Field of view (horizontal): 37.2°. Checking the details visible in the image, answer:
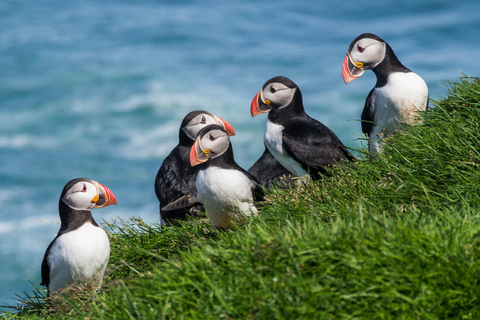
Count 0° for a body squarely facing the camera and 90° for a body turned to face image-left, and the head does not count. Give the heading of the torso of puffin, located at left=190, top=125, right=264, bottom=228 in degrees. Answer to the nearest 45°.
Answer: approximately 45°

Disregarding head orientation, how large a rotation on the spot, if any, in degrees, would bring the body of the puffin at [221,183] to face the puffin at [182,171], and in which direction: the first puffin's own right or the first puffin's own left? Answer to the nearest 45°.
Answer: approximately 135° to the first puffin's own right

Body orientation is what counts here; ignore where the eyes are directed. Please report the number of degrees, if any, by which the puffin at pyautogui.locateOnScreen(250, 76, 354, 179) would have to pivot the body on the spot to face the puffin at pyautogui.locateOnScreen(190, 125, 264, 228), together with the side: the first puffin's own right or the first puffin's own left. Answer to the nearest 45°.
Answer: approximately 45° to the first puffin's own left

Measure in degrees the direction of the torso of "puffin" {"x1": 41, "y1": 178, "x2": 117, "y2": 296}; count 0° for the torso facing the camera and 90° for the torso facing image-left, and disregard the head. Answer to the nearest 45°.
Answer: approximately 315°

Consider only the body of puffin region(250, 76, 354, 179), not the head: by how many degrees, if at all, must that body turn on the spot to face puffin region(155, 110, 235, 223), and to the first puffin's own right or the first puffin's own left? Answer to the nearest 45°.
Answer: approximately 45° to the first puffin's own right

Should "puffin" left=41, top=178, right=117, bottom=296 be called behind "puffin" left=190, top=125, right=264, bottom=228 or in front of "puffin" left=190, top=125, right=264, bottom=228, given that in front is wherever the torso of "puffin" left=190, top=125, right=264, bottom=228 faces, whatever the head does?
in front

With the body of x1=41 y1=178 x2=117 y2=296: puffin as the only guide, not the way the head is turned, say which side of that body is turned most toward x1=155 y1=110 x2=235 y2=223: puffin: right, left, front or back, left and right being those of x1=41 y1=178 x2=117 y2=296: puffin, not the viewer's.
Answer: left

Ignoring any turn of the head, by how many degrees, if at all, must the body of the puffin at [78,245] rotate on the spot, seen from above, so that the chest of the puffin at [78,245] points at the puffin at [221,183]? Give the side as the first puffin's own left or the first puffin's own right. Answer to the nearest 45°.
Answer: approximately 45° to the first puffin's own left

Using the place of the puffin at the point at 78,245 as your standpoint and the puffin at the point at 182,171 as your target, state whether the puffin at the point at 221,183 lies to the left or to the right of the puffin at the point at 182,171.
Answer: right

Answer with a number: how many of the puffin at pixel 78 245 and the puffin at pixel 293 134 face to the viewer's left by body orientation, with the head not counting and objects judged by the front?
1

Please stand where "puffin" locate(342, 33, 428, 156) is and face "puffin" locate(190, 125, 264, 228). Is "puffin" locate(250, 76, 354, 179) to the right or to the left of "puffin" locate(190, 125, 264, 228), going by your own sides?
right

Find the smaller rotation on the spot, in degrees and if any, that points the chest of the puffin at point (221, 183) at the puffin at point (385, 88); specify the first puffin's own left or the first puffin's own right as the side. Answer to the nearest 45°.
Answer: approximately 135° to the first puffin's own left

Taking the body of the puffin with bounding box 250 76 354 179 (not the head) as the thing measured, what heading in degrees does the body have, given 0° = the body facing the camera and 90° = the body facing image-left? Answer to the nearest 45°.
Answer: approximately 90°
